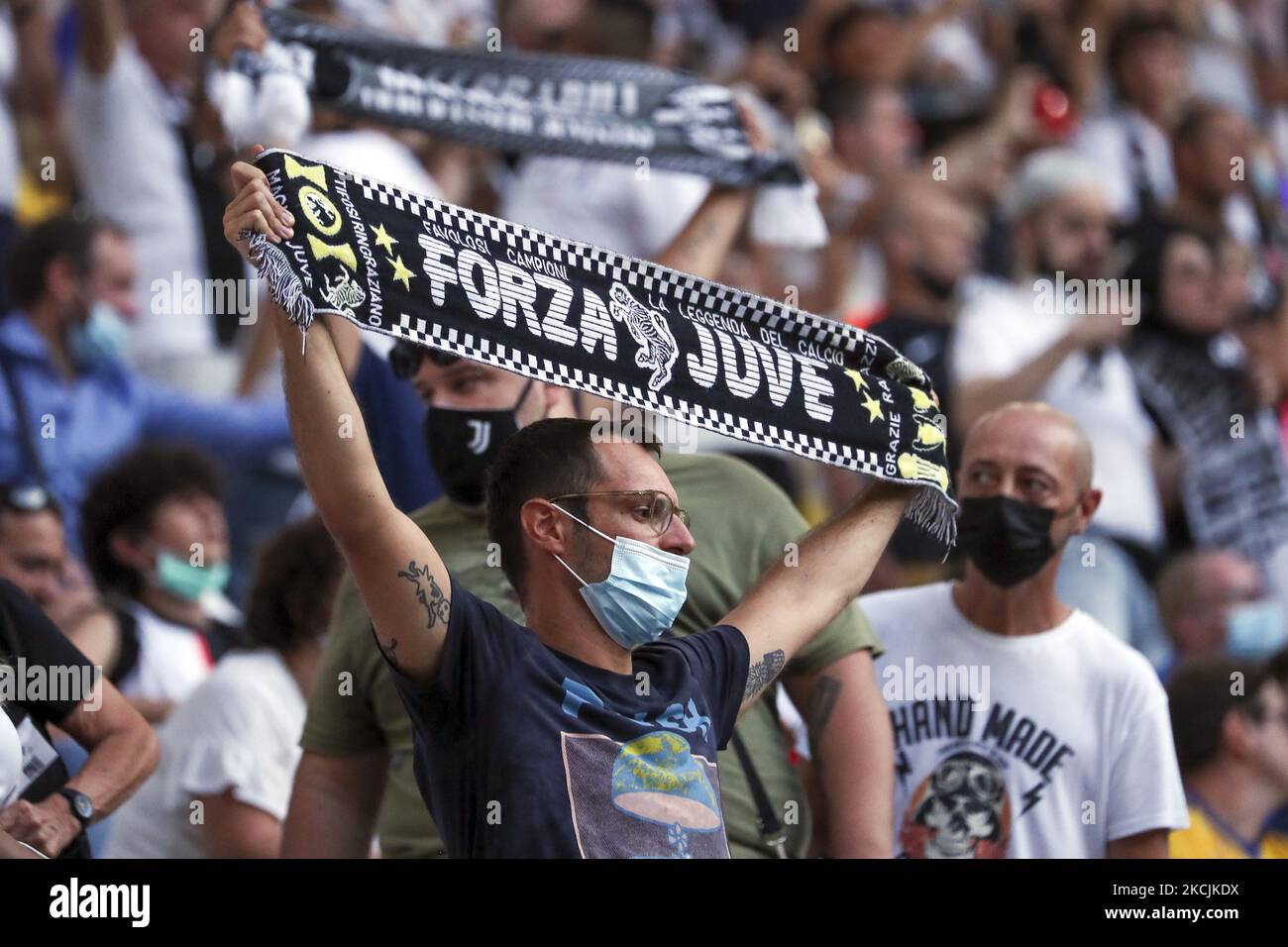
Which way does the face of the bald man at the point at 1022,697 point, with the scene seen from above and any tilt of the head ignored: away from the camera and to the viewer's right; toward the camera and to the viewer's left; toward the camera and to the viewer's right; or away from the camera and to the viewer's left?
toward the camera and to the viewer's left

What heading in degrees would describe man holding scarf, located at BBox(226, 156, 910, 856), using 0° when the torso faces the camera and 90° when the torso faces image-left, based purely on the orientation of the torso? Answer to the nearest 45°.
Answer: approximately 315°

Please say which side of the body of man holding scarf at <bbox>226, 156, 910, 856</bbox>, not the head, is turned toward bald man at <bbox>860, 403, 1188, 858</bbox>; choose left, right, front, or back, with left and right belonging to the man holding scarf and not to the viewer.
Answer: left
